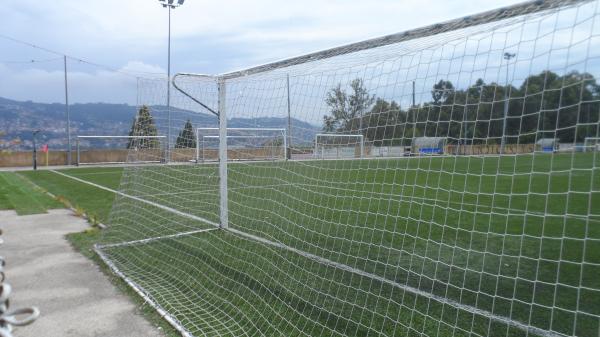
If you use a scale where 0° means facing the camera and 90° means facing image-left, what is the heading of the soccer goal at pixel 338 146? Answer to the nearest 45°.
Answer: approximately 0°

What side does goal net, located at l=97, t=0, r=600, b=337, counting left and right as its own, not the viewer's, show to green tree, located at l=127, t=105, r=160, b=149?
left

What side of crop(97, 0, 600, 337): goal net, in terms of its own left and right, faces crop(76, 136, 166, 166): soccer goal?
left
